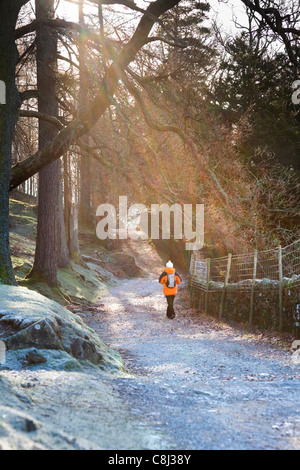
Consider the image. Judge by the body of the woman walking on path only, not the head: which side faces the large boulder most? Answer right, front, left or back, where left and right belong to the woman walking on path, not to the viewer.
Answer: back

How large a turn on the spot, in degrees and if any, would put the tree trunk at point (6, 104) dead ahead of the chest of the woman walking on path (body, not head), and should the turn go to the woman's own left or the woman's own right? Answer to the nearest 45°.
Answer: approximately 135° to the woman's own left

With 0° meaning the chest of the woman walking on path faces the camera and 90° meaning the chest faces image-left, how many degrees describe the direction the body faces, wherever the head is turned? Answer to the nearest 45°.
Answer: approximately 180°

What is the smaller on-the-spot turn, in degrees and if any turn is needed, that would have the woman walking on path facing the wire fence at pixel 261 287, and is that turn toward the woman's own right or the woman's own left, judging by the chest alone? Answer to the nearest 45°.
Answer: approximately 135° to the woman's own right
